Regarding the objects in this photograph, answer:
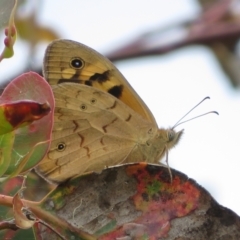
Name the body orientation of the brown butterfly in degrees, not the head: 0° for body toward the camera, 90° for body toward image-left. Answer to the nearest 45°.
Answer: approximately 270°
